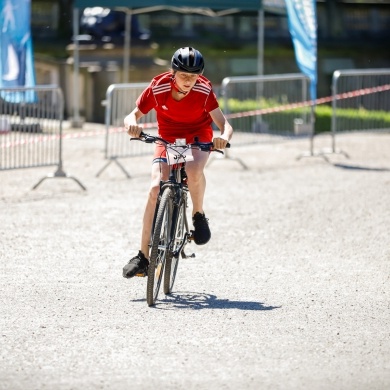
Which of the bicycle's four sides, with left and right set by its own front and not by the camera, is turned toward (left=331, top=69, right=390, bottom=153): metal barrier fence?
back

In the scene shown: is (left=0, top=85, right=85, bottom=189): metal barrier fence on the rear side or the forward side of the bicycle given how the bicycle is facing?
on the rear side

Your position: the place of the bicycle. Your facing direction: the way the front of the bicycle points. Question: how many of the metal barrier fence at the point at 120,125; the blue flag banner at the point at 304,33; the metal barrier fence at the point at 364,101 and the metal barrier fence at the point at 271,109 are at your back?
4

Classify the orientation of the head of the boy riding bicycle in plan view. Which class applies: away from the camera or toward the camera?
toward the camera

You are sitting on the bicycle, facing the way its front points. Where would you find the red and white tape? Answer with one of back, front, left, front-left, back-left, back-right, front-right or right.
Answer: back

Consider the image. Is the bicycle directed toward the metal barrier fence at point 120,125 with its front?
no

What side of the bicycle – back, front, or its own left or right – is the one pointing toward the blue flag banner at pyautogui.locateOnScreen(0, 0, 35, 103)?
back

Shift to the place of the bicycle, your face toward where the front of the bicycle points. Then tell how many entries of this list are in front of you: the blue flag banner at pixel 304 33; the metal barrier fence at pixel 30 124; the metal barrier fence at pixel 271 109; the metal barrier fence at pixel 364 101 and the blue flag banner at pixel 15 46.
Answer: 0

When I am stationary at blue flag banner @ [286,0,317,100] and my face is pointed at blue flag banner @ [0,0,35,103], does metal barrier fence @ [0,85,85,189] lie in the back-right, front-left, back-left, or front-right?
front-left

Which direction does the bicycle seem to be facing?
toward the camera

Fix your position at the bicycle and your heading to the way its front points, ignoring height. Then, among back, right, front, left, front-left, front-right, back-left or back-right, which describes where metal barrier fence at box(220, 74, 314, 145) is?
back

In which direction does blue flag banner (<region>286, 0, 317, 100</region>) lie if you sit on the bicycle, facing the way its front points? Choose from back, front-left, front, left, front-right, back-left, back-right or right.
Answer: back
